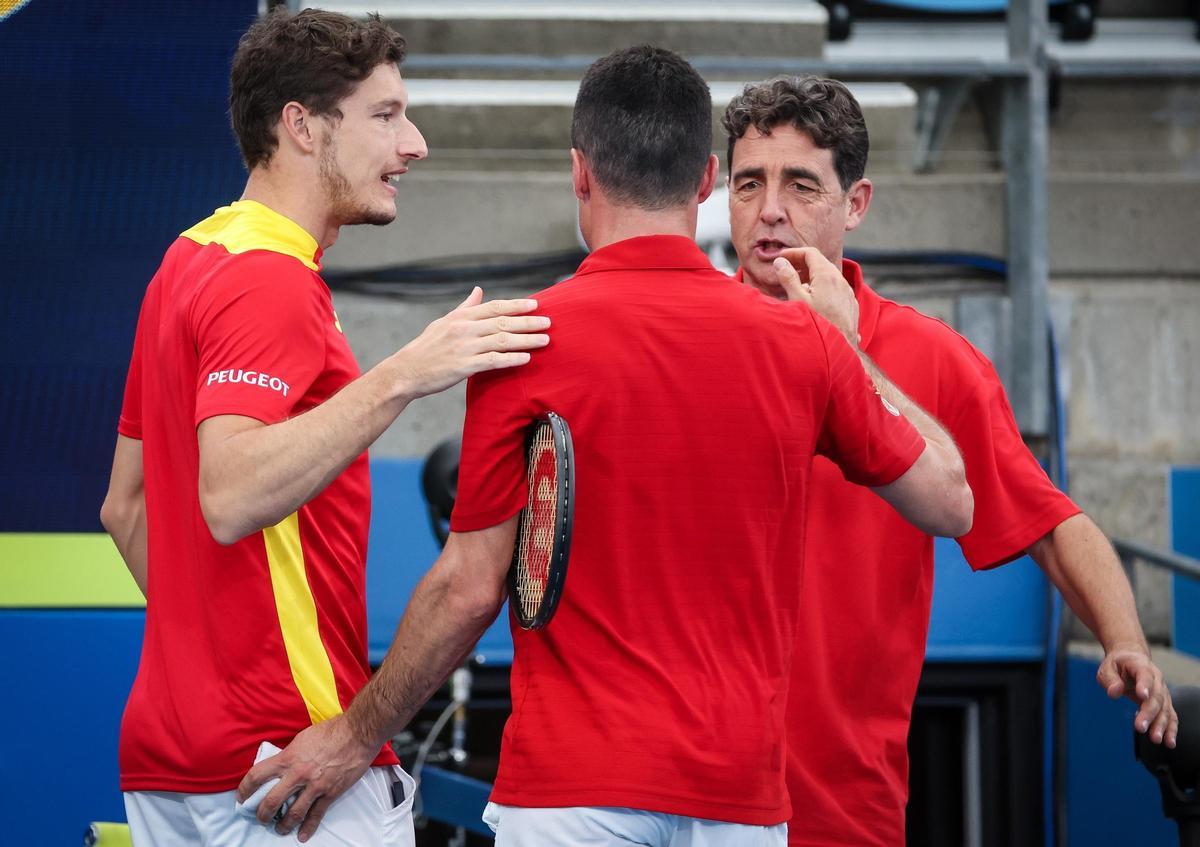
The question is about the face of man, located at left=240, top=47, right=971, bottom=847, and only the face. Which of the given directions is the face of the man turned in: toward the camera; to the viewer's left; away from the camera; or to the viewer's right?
away from the camera

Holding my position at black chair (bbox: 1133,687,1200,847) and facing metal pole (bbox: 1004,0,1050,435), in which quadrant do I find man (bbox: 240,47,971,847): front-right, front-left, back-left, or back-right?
back-left

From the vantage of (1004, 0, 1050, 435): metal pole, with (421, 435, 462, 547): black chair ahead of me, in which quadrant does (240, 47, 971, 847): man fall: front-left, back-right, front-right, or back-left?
front-left

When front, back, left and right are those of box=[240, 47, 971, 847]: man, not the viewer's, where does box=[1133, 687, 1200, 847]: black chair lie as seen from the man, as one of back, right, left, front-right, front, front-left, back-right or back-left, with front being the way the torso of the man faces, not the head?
front-right

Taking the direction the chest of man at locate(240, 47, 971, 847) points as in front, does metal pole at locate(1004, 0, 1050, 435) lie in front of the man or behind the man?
in front

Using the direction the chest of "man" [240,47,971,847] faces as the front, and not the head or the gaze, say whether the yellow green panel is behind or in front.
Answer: in front

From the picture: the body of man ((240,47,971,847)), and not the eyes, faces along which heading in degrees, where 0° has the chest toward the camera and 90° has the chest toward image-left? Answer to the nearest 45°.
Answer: approximately 180°
